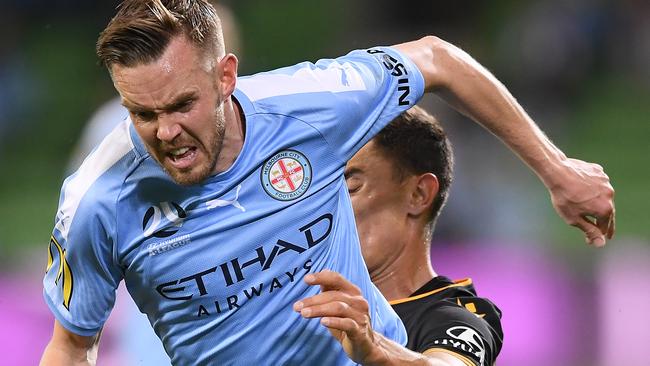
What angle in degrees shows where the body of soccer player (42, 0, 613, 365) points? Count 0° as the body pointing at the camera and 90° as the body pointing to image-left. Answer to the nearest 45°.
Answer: approximately 0°

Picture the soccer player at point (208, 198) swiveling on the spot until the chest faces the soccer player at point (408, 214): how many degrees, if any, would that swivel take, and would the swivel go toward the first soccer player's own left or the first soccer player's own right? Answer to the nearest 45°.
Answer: approximately 135° to the first soccer player's own left
